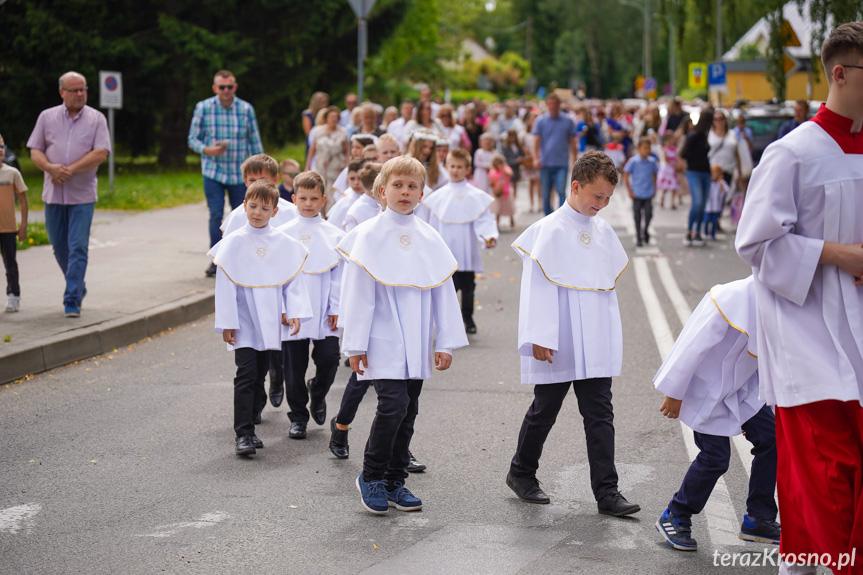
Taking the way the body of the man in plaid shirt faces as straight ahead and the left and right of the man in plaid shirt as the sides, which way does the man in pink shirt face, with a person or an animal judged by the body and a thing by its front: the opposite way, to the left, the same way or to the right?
the same way

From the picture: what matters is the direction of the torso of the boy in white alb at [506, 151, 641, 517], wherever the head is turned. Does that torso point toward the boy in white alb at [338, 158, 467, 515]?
no

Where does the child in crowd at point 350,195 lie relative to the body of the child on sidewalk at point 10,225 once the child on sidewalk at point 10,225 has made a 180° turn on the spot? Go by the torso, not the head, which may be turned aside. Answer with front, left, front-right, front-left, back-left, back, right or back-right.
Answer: back-right

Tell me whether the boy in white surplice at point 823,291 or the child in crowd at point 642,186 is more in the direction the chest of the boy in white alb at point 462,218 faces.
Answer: the boy in white surplice

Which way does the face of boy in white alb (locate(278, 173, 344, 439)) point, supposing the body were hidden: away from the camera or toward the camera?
toward the camera

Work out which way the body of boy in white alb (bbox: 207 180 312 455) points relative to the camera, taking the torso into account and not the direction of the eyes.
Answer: toward the camera

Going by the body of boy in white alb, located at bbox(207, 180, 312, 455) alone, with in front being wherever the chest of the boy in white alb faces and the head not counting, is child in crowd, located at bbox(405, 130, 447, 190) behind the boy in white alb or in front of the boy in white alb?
behind

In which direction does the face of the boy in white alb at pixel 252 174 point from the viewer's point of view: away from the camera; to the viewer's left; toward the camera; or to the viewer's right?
toward the camera

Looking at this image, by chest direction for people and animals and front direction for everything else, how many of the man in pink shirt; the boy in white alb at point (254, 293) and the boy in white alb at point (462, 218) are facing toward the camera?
3

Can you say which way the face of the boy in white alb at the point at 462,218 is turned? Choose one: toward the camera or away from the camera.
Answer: toward the camera

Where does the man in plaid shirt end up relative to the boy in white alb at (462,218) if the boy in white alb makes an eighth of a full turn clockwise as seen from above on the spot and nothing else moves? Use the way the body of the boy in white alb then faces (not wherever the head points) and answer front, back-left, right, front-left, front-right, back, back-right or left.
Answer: right

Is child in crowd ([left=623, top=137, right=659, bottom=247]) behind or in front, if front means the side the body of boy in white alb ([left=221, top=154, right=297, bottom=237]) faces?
behind

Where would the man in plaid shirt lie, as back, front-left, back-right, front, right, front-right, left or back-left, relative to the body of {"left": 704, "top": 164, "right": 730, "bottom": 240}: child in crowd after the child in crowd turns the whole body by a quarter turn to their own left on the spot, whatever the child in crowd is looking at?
back-right

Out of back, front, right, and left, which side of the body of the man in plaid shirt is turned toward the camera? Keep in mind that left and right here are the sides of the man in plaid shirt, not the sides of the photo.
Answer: front

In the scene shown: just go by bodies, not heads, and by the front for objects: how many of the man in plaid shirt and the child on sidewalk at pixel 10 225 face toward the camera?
2

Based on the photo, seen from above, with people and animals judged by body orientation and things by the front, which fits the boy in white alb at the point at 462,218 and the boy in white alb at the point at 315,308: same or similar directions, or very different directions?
same or similar directions
